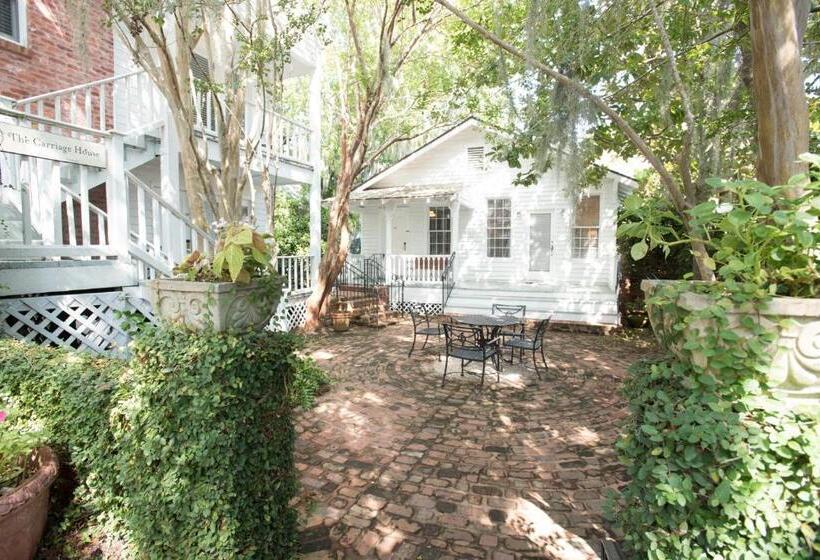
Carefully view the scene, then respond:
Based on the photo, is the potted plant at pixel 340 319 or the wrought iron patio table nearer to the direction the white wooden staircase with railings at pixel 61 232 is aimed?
the wrought iron patio table

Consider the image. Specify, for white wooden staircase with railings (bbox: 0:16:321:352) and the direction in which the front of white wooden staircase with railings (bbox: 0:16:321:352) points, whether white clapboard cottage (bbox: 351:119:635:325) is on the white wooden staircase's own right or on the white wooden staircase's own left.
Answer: on the white wooden staircase's own left

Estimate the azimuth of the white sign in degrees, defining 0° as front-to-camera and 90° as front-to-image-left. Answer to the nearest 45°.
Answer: approximately 315°

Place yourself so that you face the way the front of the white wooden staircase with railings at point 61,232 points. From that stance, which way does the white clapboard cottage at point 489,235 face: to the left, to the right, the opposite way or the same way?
to the right

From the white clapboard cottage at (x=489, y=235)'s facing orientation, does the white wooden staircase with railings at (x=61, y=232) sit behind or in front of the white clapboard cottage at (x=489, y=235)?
in front

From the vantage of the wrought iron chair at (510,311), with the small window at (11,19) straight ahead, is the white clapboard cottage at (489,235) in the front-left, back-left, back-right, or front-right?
back-right

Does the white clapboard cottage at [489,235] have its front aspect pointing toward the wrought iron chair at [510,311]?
yes

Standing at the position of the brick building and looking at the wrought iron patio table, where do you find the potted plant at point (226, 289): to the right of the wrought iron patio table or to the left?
right

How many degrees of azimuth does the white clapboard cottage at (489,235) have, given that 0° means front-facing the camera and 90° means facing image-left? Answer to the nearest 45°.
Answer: approximately 0°

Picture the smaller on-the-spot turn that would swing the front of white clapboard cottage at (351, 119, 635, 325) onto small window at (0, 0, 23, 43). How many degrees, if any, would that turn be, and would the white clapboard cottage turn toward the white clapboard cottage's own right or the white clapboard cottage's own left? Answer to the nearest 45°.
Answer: approximately 45° to the white clapboard cottage's own right

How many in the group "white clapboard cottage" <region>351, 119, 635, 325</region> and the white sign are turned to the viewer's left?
0

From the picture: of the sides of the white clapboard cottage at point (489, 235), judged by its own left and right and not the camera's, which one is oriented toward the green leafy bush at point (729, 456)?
front

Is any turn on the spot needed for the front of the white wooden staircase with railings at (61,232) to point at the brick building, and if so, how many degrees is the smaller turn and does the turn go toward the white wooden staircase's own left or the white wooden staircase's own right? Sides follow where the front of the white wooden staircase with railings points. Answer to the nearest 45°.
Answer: approximately 135° to the white wooden staircase's own left

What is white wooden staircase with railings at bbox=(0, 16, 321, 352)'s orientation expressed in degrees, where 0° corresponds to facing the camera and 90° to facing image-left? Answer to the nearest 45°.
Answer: approximately 315°

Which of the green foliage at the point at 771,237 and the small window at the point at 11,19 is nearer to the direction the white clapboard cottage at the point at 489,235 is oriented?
the green foliage

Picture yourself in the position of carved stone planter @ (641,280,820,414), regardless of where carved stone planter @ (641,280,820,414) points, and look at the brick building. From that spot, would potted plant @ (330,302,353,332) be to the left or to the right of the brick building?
right
